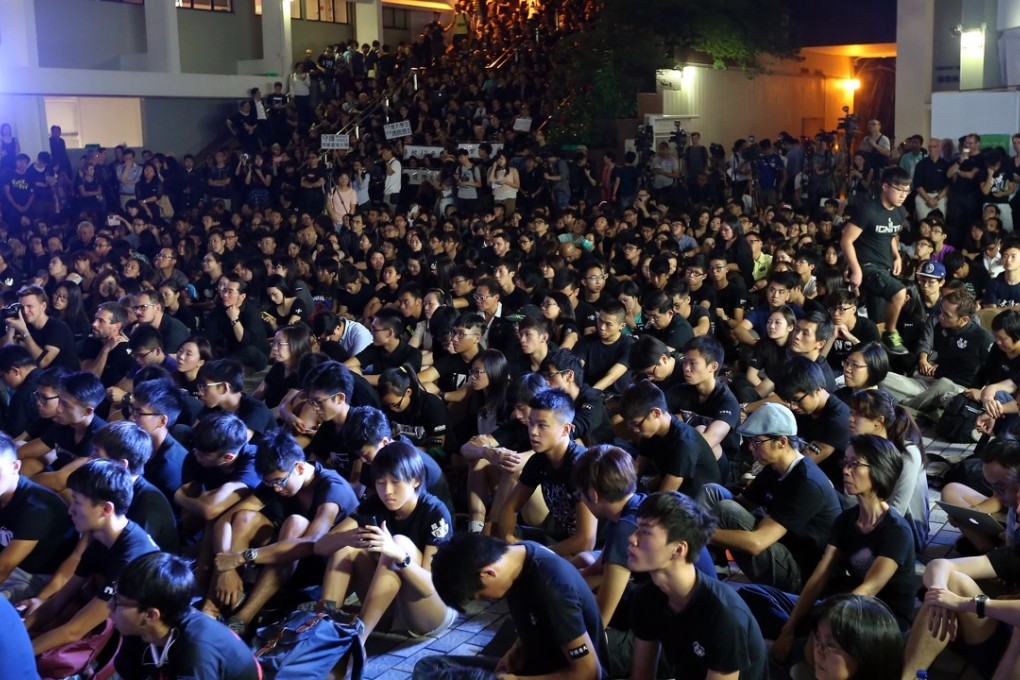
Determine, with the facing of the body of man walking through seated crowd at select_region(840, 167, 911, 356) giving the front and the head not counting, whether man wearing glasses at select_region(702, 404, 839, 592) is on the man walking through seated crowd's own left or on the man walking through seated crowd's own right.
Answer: on the man walking through seated crowd's own right

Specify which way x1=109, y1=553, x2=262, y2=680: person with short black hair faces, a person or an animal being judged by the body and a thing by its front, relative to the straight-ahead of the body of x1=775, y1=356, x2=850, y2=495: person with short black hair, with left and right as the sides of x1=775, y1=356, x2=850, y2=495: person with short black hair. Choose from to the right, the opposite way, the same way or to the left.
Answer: the same way

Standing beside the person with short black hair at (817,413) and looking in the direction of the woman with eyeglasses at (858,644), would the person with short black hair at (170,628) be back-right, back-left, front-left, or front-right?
front-right

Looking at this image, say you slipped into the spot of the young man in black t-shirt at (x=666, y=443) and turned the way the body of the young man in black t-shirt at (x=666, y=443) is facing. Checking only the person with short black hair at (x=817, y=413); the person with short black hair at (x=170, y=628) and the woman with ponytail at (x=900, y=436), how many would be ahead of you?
1

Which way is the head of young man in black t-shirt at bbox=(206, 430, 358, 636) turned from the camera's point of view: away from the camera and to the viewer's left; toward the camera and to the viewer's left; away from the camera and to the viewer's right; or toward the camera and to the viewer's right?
toward the camera and to the viewer's left

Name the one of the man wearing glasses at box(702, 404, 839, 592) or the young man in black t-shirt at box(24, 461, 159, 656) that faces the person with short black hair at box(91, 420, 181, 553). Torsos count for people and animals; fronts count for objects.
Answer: the man wearing glasses

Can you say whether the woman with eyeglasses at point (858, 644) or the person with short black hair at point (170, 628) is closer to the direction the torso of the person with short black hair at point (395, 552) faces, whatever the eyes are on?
the person with short black hair

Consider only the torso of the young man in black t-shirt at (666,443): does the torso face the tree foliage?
no

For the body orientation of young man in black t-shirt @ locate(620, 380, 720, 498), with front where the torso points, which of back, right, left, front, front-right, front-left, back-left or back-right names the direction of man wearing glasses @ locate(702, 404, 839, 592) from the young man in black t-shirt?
left

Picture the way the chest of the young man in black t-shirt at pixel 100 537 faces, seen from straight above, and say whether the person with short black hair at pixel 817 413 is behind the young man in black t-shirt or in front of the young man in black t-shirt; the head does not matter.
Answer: behind
